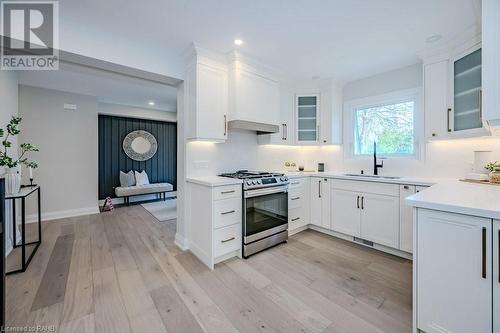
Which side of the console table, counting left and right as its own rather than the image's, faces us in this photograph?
right

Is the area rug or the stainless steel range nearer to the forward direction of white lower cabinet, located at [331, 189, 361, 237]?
the stainless steel range

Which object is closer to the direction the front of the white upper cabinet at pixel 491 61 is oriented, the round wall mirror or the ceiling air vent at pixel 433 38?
the round wall mirror

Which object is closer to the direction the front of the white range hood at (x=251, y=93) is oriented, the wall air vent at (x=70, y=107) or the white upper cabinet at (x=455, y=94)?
the white upper cabinet

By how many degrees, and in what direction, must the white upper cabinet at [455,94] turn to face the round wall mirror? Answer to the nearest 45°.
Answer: approximately 45° to its right

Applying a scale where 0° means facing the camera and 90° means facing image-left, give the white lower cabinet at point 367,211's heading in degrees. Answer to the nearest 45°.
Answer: approximately 45°

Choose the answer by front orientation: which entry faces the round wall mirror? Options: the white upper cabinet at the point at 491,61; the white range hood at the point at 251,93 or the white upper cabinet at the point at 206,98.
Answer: the white upper cabinet at the point at 491,61

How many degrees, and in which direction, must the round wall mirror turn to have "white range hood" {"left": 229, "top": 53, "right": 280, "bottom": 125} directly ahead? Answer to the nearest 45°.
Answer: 0° — it already faces it
